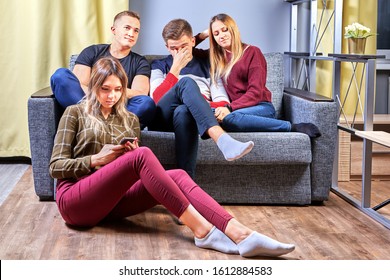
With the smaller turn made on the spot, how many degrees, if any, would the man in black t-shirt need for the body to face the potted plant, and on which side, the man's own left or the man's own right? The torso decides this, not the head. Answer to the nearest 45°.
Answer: approximately 90° to the man's own left

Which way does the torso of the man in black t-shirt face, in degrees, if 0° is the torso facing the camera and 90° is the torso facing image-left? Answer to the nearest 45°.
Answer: approximately 0°

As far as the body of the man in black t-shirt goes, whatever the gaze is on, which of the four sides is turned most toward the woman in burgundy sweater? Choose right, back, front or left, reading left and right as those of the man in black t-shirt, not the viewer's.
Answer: left

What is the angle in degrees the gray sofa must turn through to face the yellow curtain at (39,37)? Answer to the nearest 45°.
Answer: approximately 135° to its right

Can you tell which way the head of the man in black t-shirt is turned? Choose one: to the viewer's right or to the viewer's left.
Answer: to the viewer's right

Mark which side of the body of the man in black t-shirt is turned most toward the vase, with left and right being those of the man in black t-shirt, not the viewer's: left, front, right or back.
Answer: left

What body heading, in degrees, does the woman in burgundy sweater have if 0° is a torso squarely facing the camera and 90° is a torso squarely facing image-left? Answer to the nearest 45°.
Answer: approximately 45°

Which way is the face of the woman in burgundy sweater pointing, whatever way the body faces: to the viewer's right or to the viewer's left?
to the viewer's left
